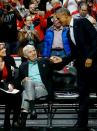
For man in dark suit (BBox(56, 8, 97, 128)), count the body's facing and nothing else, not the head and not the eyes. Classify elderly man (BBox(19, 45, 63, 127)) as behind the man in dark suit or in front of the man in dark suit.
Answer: in front

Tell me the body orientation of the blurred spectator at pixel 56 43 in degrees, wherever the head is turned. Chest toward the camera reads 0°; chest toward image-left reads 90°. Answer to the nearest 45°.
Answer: approximately 0°

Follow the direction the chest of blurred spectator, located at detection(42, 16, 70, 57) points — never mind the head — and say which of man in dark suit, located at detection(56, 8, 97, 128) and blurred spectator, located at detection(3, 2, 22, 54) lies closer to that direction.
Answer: the man in dark suit

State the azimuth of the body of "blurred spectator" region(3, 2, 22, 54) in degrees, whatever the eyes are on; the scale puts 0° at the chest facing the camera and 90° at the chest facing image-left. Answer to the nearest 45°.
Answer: approximately 0°

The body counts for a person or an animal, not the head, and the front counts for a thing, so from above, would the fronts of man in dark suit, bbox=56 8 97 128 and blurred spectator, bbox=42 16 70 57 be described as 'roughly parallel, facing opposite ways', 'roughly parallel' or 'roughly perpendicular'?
roughly perpendicular

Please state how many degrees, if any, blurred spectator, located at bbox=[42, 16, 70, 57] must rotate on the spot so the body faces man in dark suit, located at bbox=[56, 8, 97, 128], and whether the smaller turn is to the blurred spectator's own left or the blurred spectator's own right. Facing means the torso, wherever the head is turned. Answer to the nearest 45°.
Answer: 0° — they already face them

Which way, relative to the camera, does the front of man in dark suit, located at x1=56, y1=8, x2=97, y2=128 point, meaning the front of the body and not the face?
to the viewer's left

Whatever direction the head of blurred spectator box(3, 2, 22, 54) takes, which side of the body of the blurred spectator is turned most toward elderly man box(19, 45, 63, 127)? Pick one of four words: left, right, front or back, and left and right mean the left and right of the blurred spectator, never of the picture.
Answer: front

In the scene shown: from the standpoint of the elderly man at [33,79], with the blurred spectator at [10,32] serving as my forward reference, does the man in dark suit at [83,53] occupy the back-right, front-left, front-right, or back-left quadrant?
back-right

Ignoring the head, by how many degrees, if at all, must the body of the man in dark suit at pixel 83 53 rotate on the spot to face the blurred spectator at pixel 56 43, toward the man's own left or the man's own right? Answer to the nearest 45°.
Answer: approximately 90° to the man's own right

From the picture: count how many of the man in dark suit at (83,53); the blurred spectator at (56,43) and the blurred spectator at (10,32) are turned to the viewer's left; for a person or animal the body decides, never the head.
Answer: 1

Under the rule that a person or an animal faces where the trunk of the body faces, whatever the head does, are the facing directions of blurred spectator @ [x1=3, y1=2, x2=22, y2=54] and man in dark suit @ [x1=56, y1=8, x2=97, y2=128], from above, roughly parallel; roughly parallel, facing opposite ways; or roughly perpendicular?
roughly perpendicular
